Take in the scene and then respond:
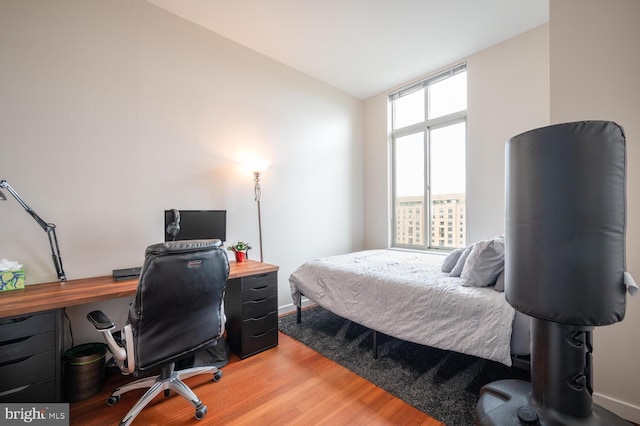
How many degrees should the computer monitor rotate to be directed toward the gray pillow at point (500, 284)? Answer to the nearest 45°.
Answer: approximately 45° to its left

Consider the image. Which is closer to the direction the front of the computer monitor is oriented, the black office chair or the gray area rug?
the black office chair

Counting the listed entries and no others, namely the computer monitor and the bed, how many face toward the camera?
1

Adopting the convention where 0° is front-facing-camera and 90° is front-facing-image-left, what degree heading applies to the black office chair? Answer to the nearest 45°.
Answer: approximately 135°

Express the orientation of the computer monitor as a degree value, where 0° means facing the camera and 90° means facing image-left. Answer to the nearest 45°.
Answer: approximately 0°

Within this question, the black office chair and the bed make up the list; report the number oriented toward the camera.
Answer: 0

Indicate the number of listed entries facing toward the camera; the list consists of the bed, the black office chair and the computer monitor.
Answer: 1

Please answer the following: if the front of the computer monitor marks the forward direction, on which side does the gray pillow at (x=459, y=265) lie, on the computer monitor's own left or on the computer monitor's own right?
on the computer monitor's own left

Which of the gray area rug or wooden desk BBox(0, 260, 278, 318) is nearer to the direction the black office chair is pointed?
the wooden desk
